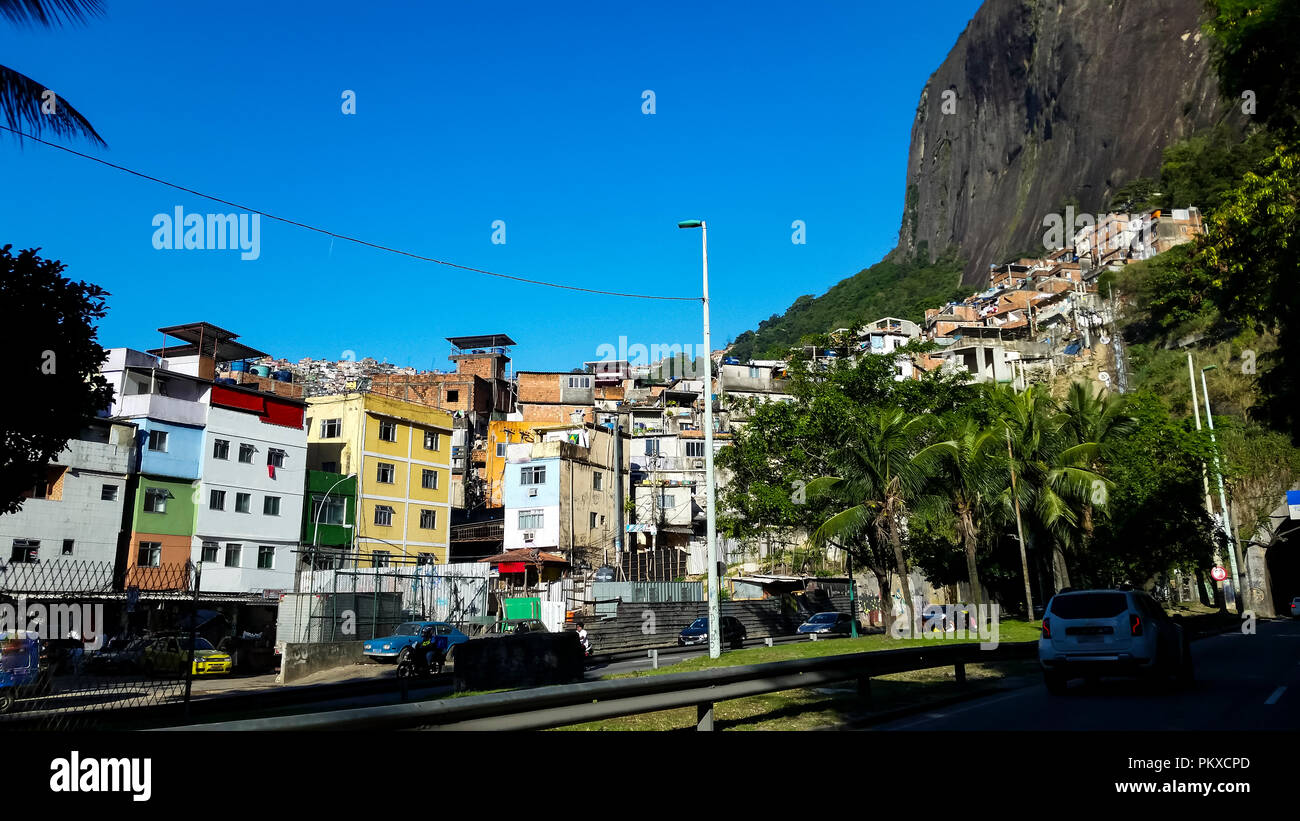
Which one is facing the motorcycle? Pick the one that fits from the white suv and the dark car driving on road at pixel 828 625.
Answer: the dark car driving on road

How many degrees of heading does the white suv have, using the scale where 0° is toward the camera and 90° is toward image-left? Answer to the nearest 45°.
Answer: approximately 225°

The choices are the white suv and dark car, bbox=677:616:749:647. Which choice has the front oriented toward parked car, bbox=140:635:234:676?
the dark car

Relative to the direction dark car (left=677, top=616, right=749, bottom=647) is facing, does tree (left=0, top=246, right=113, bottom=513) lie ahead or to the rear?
ahead

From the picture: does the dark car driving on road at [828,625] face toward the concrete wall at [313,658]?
yes

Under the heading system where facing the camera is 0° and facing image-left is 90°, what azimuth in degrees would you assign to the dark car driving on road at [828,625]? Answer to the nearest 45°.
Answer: approximately 45°

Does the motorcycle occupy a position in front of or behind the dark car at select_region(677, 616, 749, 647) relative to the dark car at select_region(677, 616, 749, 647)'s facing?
in front

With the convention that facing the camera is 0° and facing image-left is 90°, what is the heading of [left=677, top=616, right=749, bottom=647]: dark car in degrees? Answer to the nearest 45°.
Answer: approximately 45°

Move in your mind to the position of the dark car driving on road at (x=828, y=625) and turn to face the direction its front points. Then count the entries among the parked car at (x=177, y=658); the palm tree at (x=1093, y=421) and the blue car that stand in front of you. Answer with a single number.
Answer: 2

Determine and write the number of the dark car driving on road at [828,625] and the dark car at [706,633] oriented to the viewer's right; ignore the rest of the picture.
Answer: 0

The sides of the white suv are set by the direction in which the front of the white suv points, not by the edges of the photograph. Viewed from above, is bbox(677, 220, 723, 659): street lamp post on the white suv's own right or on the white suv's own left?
on the white suv's own left

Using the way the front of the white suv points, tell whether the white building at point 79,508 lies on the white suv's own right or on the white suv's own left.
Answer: on the white suv's own left
